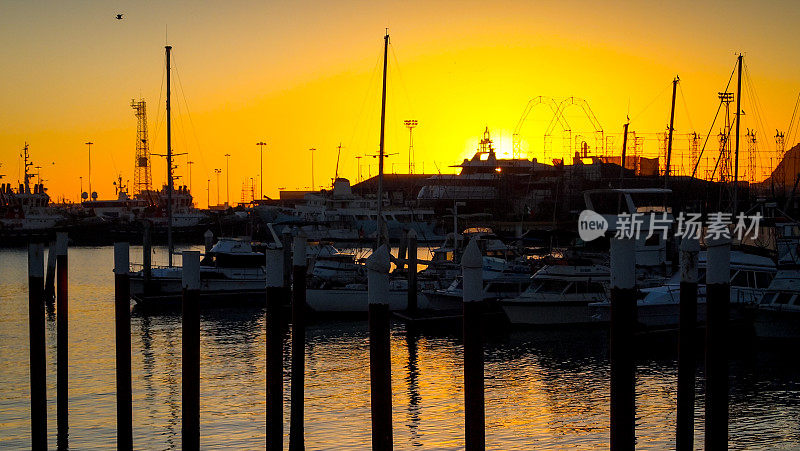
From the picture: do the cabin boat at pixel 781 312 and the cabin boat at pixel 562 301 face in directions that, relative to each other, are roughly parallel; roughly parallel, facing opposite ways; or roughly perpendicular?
roughly parallel

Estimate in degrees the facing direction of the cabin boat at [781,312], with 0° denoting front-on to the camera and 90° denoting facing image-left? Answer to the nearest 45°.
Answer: approximately 90°

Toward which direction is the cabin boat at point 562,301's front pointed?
to the viewer's left

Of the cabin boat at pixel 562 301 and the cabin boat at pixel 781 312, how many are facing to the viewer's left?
2

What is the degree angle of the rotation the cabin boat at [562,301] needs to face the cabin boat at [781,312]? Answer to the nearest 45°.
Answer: approximately 135° to its left

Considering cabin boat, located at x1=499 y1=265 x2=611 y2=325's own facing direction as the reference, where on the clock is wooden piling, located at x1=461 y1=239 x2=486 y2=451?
The wooden piling is roughly at 9 o'clock from the cabin boat.

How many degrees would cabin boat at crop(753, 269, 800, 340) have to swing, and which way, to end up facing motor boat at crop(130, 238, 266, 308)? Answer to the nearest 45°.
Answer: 0° — it already faces it

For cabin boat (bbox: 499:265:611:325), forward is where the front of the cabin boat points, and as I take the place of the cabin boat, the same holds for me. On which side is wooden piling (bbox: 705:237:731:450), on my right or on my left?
on my left

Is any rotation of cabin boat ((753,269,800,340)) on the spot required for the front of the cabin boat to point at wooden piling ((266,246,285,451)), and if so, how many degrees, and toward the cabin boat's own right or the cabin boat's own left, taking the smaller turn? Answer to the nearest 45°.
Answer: approximately 45° to the cabin boat's own left

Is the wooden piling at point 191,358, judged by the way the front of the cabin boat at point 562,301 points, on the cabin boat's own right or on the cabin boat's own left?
on the cabin boat's own left

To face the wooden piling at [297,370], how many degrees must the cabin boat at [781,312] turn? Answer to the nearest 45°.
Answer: approximately 45° to its left

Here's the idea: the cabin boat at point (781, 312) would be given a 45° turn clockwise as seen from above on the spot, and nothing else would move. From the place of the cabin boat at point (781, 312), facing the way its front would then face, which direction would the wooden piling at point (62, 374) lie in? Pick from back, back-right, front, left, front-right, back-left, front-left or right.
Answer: left
